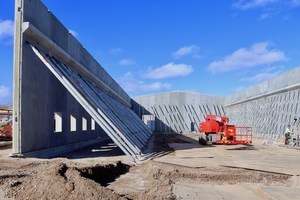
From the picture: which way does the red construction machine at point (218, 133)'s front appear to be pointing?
to the viewer's right

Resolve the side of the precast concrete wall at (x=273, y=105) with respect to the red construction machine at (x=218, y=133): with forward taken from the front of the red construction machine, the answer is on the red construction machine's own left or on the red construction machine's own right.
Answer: on the red construction machine's own left
